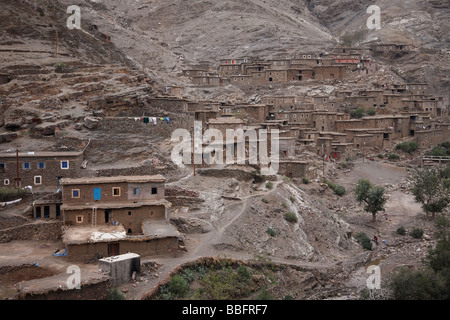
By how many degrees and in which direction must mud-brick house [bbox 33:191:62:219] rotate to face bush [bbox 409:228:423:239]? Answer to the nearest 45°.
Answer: approximately 90° to its left

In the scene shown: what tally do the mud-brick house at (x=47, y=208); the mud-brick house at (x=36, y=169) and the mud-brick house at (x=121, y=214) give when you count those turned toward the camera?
3

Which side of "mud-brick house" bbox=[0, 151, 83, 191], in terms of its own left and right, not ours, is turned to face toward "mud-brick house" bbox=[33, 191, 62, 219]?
front

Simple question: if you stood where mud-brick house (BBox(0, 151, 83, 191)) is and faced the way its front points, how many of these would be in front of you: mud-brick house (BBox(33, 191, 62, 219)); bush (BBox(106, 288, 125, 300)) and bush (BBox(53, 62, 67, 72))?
2

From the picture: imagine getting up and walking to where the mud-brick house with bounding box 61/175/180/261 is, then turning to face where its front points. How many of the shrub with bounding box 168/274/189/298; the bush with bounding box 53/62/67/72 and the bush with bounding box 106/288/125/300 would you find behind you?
1

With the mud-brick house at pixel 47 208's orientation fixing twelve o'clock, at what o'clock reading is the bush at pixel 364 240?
The bush is roughly at 9 o'clock from the mud-brick house.

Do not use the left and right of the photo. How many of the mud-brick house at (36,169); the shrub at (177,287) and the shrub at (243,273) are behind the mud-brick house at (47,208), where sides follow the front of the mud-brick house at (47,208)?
1

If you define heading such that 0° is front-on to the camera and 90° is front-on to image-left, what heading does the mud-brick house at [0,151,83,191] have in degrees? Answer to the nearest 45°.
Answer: approximately 0°

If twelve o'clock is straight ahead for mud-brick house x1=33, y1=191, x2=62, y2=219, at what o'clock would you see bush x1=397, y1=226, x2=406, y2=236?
The bush is roughly at 9 o'clock from the mud-brick house.

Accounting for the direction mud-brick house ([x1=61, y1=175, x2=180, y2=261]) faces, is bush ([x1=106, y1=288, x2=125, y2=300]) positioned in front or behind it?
in front

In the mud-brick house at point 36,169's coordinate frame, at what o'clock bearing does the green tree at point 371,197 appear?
The green tree is roughly at 9 o'clock from the mud-brick house.

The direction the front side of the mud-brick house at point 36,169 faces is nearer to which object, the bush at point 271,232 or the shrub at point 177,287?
the shrub

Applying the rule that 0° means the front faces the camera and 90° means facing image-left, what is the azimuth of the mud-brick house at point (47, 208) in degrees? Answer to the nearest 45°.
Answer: approximately 0°
